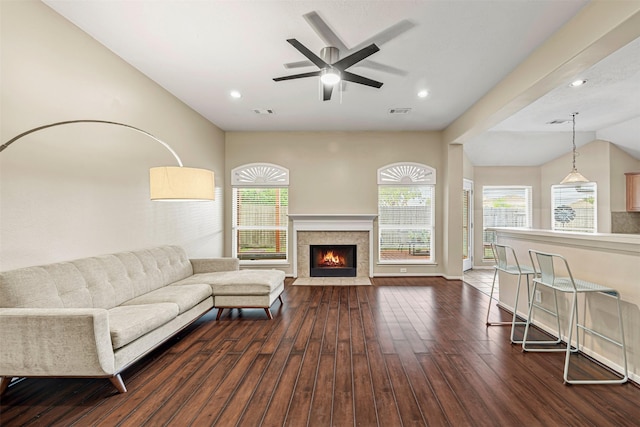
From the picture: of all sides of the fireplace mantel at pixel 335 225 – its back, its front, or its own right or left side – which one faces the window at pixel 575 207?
left

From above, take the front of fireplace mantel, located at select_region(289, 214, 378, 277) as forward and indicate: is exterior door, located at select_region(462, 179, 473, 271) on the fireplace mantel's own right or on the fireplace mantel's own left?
on the fireplace mantel's own left

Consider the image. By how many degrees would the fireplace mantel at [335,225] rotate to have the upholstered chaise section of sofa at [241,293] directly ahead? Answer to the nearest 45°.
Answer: approximately 45° to its right

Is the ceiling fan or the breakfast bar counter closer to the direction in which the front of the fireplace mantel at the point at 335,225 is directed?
the ceiling fan

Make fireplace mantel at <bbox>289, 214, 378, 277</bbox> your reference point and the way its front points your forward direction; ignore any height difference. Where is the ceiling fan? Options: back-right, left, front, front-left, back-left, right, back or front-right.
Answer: front

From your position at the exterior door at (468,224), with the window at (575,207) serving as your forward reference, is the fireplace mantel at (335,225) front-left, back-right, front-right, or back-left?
back-right

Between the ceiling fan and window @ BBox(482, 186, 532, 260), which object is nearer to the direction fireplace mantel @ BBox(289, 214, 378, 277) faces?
the ceiling fan

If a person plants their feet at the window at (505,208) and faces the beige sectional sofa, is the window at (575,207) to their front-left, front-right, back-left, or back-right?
back-left

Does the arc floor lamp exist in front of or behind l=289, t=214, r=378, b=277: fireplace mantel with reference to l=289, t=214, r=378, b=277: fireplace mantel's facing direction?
in front

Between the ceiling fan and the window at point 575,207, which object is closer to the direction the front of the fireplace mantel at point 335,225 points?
the ceiling fan

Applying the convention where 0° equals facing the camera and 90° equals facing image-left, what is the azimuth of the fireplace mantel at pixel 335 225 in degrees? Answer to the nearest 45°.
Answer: approximately 0°

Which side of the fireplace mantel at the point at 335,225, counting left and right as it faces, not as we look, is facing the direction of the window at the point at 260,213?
right

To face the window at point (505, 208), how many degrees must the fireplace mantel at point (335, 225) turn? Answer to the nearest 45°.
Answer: approximately 90° to its left
